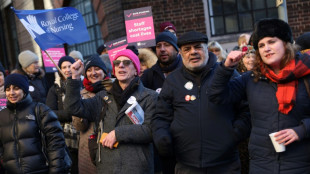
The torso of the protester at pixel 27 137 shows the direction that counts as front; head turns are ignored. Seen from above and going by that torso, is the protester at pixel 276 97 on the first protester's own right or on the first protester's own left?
on the first protester's own left

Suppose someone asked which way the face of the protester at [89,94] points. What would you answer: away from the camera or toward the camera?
toward the camera

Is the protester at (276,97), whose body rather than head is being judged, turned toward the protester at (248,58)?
no

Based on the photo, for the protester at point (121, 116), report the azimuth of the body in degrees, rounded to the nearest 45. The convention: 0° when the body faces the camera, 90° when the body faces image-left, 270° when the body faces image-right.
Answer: approximately 45°

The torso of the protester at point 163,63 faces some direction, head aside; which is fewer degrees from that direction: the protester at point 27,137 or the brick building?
the protester

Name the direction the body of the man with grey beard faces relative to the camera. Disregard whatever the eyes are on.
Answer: toward the camera

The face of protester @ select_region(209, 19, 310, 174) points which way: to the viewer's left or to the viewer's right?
to the viewer's left

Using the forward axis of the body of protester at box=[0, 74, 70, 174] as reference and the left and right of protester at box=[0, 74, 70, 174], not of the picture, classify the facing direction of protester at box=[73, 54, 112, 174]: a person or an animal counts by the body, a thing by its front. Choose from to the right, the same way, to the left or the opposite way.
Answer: the same way

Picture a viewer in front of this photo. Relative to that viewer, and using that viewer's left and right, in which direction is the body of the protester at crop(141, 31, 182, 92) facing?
facing the viewer and to the left of the viewer

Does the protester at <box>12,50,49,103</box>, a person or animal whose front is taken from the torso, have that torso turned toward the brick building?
no

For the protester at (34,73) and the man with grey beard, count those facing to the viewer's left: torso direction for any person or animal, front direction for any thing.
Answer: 0

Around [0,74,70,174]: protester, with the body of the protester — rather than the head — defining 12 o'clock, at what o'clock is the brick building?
The brick building is roughly at 6 o'clock from the protester.

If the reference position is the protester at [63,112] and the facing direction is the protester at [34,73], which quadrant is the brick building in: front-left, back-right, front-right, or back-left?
front-right
